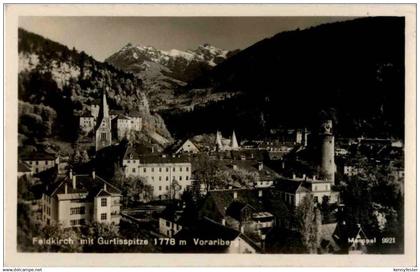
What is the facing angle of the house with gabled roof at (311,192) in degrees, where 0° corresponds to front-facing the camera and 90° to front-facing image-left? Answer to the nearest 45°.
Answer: approximately 315°

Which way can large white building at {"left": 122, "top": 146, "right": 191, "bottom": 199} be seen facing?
toward the camera

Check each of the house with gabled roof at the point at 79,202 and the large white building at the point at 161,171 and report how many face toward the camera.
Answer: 2

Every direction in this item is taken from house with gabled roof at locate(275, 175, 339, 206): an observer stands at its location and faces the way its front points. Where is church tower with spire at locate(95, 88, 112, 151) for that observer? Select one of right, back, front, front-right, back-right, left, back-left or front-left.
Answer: back-right

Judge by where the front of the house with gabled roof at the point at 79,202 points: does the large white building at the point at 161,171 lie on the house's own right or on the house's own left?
on the house's own left

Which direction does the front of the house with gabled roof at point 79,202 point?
toward the camera

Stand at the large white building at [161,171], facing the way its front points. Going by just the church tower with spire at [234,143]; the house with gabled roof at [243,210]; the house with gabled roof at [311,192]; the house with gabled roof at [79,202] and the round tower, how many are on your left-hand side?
4

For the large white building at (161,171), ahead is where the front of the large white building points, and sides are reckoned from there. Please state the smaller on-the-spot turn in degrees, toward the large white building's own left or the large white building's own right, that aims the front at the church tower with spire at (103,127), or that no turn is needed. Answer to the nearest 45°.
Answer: approximately 90° to the large white building's own right

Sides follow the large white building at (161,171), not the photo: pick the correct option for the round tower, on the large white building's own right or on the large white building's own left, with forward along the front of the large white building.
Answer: on the large white building's own left
